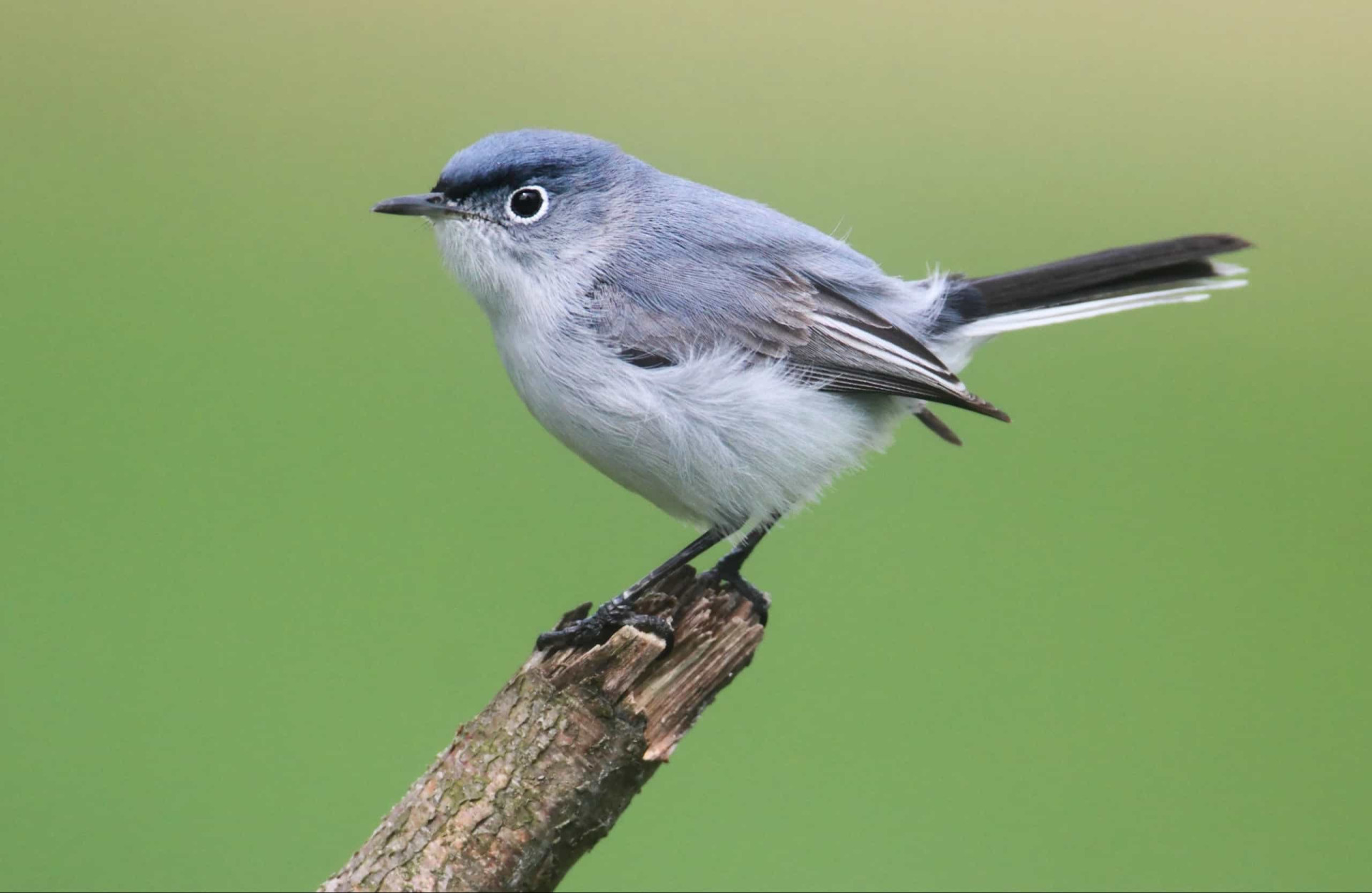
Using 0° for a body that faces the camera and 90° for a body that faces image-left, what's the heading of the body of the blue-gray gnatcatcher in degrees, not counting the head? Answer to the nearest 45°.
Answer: approximately 90°
